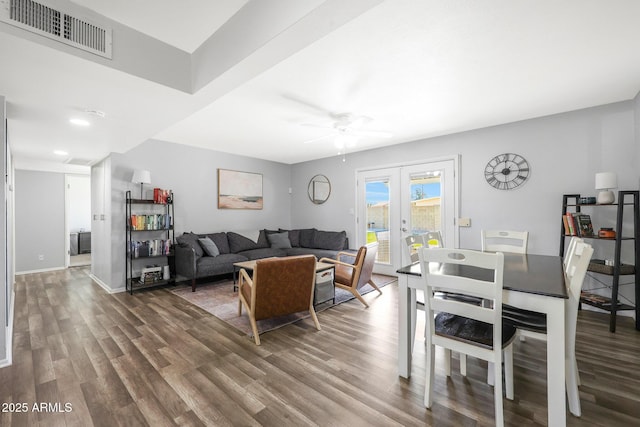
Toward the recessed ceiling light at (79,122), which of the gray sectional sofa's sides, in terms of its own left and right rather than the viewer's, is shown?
right

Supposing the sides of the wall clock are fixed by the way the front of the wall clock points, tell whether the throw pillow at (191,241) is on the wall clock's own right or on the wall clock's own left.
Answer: on the wall clock's own right

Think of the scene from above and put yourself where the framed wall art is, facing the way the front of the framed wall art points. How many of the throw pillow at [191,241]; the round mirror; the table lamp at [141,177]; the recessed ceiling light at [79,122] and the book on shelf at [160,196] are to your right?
4

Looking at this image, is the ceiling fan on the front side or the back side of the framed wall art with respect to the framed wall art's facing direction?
on the front side

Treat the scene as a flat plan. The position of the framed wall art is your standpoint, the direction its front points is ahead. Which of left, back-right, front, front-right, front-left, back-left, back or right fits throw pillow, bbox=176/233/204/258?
right

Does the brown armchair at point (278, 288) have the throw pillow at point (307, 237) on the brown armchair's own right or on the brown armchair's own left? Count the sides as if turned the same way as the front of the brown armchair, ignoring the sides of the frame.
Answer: on the brown armchair's own right

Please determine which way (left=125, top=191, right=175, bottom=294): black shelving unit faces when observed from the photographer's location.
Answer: facing the viewer and to the right of the viewer

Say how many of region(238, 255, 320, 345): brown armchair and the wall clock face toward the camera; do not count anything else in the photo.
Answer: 1

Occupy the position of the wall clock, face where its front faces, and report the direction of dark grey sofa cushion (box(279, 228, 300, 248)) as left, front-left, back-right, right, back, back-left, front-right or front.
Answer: right

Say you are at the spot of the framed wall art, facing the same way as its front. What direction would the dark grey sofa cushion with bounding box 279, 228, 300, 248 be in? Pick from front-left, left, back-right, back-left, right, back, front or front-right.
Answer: front-left

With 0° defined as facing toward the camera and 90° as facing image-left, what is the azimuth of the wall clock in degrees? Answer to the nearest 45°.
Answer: approximately 0°
